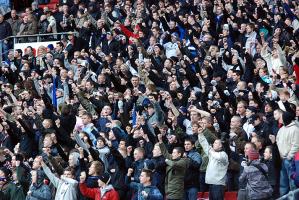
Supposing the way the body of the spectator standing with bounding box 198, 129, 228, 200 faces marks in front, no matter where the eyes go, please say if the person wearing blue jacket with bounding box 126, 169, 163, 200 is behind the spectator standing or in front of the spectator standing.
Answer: in front

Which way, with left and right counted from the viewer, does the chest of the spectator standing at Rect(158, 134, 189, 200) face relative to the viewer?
facing the viewer and to the left of the viewer

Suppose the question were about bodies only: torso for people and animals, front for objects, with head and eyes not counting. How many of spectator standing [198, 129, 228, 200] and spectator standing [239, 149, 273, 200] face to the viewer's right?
0
